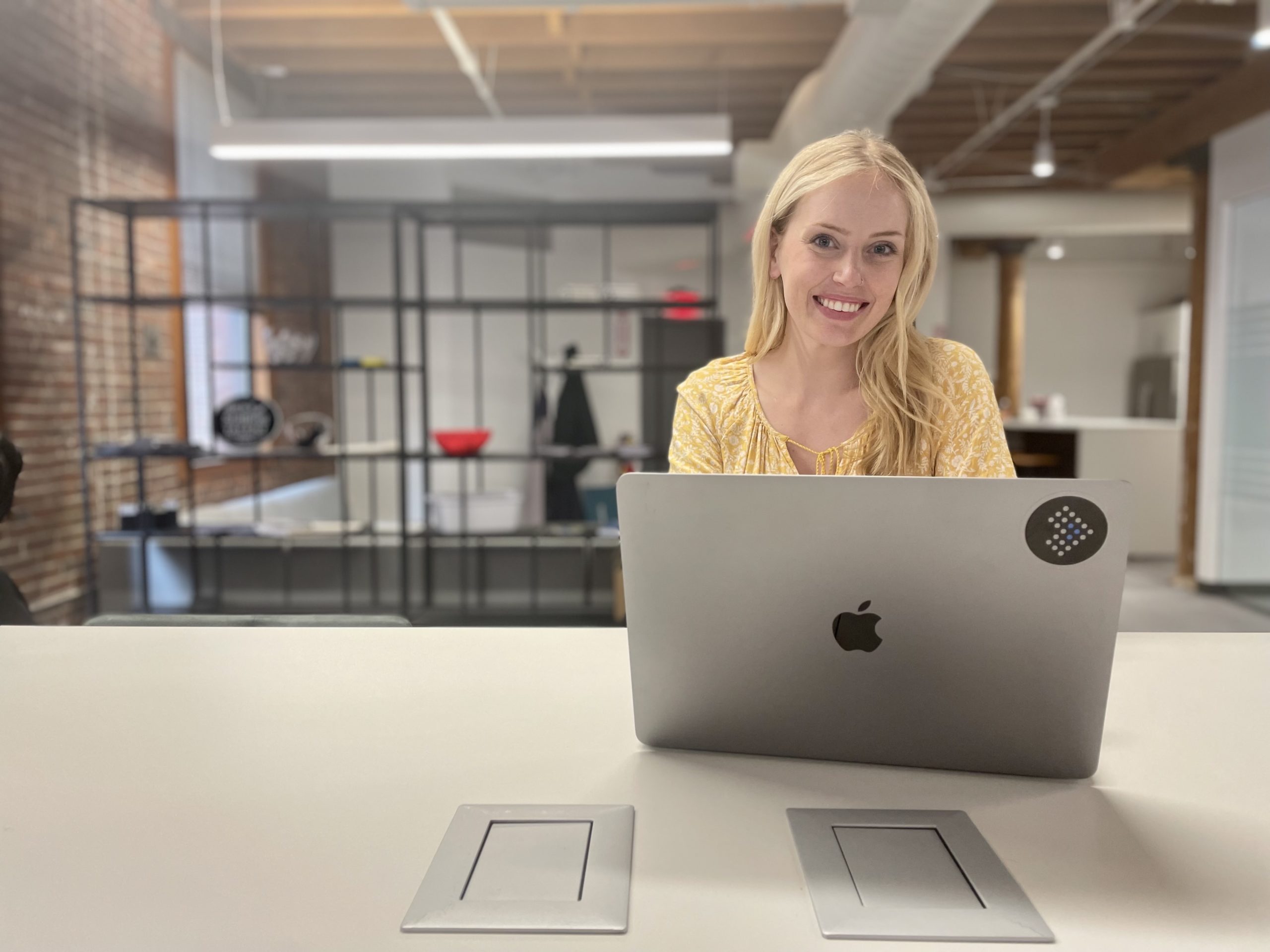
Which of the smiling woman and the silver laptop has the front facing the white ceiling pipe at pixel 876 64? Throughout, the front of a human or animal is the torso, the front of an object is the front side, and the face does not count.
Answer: the silver laptop

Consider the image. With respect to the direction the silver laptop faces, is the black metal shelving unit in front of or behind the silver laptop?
in front

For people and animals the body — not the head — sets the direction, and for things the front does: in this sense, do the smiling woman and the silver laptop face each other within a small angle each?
yes

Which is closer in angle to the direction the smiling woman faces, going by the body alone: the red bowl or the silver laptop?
the silver laptop

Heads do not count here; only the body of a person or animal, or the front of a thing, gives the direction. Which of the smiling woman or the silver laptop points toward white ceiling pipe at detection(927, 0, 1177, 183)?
the silver laptop

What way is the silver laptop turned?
away from the camera

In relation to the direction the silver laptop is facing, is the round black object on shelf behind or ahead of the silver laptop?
ahead

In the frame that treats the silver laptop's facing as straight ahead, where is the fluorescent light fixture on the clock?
The fluorescent light fixture is roughly at 11 o'clock from the silver laptop.

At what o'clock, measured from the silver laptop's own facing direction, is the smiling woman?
The smiling woman is roughly at 12 o'clock from the silver laptop.

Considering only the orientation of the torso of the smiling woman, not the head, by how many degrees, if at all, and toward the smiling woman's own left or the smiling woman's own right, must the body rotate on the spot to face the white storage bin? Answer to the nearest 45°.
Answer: approximately 135° to the smiling woman's own right

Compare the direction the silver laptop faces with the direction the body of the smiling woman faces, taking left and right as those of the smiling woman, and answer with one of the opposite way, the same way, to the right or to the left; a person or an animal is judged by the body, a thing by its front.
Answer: the opposite way

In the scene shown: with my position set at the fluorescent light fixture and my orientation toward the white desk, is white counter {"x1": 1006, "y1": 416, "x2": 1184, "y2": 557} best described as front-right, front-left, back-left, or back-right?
back-left

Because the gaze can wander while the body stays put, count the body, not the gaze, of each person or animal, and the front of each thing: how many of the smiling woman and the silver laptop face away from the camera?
1
